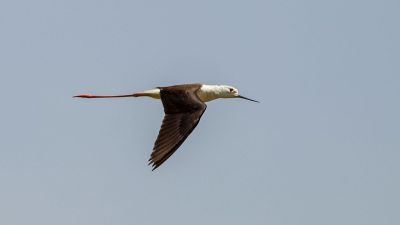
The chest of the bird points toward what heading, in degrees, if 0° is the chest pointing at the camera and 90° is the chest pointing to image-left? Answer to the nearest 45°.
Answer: approximately 270°
